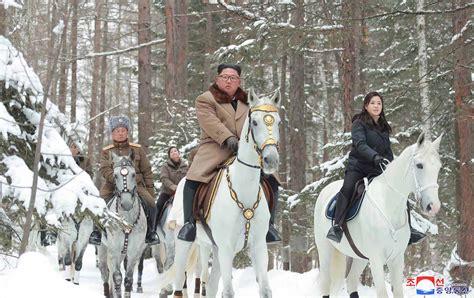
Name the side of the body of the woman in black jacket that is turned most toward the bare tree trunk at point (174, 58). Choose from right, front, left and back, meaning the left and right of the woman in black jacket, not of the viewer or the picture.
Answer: back

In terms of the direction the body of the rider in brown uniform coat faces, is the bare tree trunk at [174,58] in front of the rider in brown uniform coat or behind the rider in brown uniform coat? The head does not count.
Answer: behind

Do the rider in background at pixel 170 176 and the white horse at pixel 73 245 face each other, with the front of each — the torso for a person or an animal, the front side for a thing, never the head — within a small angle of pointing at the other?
no

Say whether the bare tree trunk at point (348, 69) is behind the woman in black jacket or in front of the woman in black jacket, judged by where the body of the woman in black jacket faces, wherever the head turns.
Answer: behind

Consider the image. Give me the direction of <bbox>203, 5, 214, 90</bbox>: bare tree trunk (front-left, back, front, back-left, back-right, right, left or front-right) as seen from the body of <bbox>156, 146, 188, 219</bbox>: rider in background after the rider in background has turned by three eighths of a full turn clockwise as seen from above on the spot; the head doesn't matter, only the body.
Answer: right

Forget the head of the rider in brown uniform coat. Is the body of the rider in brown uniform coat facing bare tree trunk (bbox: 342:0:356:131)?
no

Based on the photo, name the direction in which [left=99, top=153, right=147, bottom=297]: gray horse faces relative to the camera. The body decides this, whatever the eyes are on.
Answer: toward the camera

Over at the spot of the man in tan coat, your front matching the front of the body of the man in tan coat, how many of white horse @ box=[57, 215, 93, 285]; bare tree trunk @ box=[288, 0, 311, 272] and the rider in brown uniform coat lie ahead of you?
0

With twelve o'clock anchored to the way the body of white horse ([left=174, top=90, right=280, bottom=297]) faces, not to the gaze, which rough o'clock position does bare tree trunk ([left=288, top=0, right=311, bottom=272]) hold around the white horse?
The bare tree trunk is roughly at 8 o'clock from the white horse.

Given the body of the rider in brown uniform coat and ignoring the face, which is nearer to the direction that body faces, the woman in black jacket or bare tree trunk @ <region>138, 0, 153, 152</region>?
the woman in black jacket

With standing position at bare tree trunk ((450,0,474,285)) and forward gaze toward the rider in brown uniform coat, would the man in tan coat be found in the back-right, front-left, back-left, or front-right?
front-left

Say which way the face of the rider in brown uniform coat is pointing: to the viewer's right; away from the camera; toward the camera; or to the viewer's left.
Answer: toward the camera

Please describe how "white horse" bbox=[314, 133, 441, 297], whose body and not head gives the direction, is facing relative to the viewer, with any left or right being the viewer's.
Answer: facing the viewer and to the right of the viewer

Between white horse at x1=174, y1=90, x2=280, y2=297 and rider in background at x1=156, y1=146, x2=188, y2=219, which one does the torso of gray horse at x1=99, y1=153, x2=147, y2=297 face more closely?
the white horse

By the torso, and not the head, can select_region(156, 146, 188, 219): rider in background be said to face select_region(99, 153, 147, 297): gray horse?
no

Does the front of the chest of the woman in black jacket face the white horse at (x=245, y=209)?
no

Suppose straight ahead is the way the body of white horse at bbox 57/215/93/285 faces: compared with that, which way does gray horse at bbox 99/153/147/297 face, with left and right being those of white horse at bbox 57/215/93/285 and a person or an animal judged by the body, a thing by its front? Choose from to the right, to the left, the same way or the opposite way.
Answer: the same way

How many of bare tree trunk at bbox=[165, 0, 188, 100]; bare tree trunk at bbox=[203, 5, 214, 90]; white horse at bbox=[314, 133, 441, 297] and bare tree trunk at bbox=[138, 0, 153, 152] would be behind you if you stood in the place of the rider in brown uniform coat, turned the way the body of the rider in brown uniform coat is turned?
3
